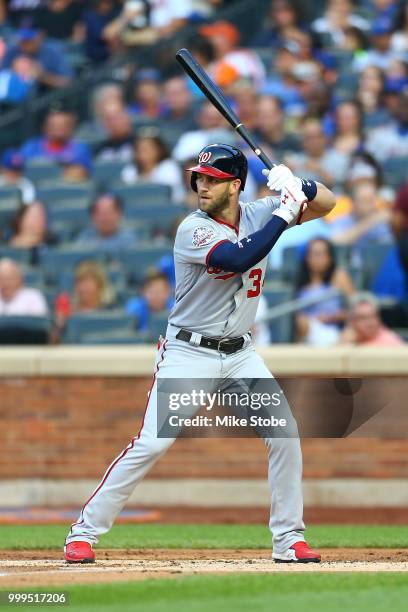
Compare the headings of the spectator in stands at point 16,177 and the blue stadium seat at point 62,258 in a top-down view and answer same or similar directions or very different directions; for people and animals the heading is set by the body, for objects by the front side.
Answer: same or similar directions

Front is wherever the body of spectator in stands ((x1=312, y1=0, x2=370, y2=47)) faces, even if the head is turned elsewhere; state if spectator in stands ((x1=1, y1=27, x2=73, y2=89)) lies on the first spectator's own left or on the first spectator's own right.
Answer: on the first spectator's own right

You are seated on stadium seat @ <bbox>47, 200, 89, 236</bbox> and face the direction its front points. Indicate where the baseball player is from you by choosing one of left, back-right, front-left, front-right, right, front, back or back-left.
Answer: front

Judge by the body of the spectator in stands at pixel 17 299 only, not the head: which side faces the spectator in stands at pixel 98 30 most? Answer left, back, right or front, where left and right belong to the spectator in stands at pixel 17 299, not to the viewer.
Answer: back

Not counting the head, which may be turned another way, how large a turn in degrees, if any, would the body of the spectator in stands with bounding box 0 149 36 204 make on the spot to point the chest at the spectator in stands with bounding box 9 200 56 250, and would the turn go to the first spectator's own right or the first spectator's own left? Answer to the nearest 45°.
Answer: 0° — they already face them

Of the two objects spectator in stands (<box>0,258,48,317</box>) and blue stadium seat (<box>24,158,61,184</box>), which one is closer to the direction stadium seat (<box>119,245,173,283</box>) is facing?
the spectator in stands

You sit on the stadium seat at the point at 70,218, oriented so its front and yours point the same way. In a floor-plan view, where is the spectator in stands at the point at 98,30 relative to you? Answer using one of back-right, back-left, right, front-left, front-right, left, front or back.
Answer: back

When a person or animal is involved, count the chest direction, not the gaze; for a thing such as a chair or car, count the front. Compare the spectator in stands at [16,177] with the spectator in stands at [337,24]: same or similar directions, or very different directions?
same or similar directions

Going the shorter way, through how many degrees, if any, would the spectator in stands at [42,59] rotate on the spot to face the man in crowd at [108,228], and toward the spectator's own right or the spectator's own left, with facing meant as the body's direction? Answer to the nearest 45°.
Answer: approximately 45° to the spectator's own left

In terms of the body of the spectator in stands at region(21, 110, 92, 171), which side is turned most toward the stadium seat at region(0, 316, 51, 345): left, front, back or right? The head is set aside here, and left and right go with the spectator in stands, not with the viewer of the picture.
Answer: front

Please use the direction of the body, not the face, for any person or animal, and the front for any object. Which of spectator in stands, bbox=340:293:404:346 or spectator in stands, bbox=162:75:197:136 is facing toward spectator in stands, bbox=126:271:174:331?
spectator in stands, bbox=162:75:197:136

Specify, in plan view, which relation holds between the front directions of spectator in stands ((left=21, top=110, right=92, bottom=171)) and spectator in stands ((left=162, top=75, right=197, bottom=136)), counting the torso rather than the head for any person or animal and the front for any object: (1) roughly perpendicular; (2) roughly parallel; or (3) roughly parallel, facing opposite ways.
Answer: roughly parallel

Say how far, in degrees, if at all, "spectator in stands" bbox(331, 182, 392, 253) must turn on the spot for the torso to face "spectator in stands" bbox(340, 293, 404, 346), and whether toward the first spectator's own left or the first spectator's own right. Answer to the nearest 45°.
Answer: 0° — they already face them

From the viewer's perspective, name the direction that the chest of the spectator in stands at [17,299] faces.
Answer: toward the camera

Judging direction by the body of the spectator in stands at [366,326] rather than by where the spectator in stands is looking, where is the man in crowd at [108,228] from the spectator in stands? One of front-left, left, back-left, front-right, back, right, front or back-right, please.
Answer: back-right

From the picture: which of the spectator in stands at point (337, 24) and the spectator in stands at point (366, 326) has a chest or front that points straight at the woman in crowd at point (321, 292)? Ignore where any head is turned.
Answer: the spectator in stands at point (337, 24)

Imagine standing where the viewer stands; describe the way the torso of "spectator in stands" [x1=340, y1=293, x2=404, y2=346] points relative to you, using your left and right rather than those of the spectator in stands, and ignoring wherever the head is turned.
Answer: facing the viewer

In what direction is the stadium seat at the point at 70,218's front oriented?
toward the camera

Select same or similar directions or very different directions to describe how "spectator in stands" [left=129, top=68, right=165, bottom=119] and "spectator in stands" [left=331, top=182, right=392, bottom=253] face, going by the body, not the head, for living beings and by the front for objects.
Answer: same or similar directions

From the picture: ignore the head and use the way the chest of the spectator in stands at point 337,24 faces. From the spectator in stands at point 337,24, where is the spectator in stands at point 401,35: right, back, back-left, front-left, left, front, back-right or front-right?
front-left

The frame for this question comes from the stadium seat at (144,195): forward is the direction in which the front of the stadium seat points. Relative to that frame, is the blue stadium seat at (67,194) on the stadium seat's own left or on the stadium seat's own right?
on the stadium seat's own right
